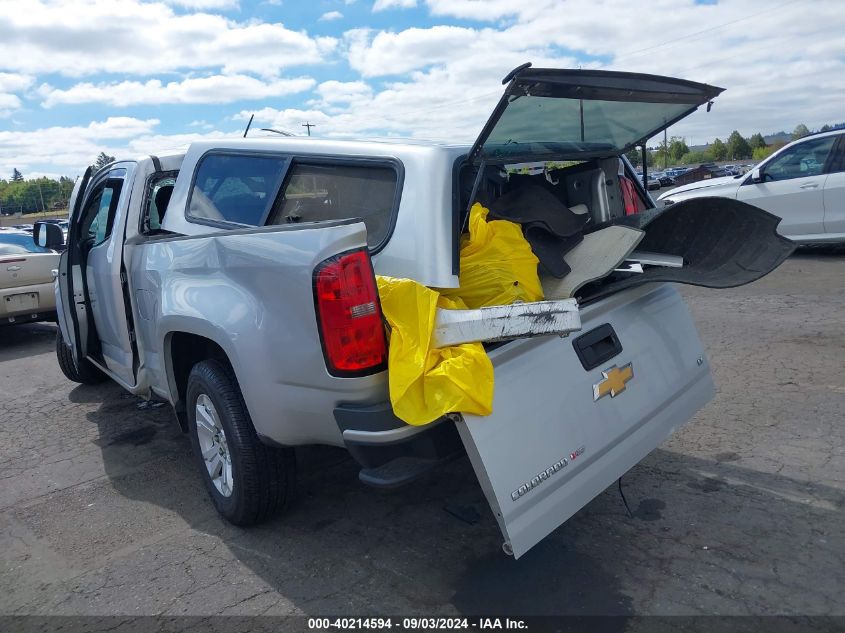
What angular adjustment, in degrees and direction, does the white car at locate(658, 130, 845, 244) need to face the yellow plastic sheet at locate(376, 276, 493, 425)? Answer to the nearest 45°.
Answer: approximately 90° to its left

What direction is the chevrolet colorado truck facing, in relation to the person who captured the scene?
facing away from the viewer and to the left of the viewer

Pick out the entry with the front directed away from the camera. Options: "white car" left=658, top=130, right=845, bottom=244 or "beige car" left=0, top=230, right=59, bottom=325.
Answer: "beige car" left=0, top=230, right=59, bottom=325

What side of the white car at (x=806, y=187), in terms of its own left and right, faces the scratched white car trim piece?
left

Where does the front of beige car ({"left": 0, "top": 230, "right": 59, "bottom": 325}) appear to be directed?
away from the camera

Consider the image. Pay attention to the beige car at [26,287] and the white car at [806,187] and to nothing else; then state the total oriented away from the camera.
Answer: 1

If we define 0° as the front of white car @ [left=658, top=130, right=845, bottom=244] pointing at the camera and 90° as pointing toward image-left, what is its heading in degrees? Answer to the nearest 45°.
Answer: approximately 90°

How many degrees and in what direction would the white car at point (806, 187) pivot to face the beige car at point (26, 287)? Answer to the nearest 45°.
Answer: approximately 45° to its left
